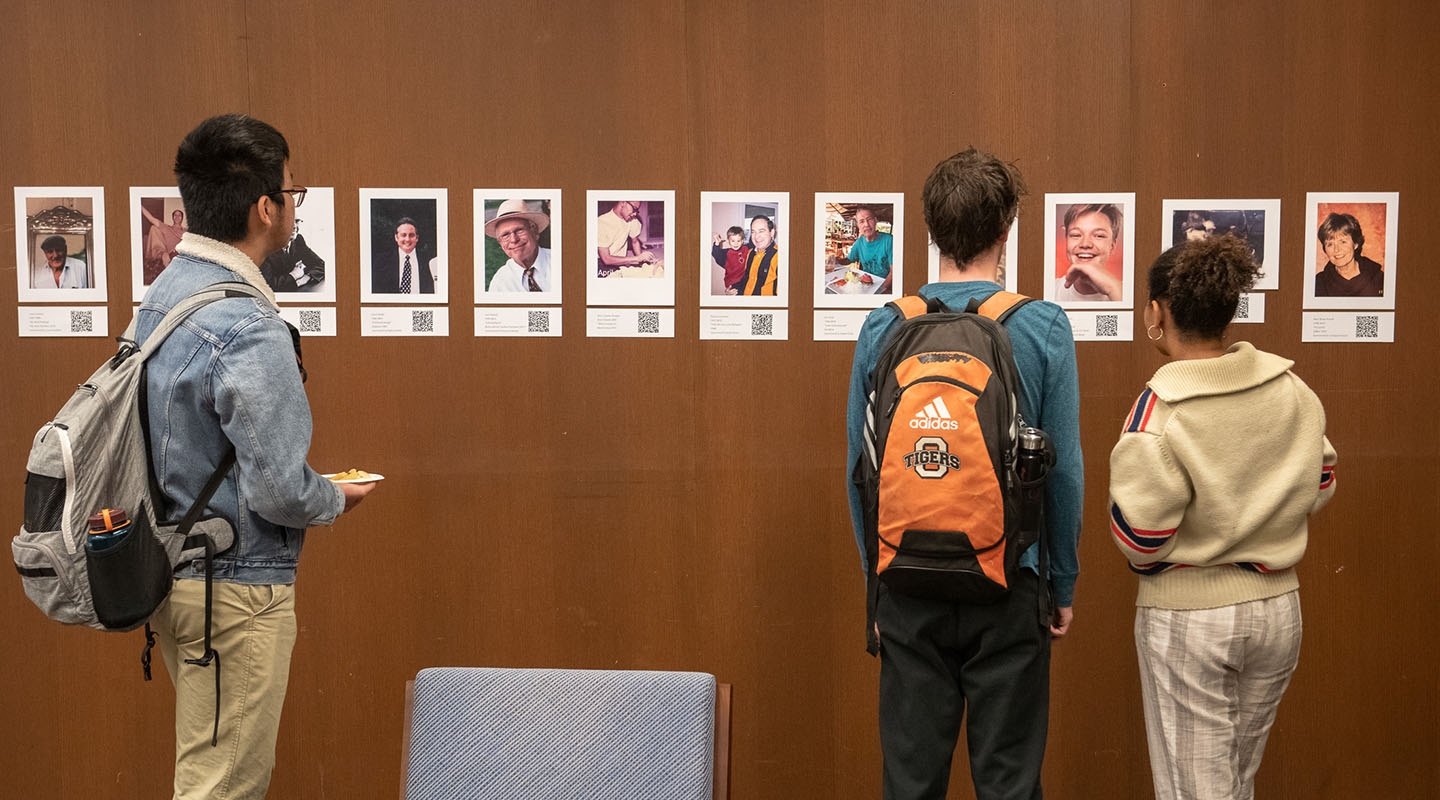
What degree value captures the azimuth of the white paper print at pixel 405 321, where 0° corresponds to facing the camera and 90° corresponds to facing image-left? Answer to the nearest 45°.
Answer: approximately 0°

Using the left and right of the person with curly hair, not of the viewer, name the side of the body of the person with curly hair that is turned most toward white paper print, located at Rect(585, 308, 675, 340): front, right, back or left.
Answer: left

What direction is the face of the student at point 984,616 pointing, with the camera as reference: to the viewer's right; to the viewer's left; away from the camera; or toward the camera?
away from the camera

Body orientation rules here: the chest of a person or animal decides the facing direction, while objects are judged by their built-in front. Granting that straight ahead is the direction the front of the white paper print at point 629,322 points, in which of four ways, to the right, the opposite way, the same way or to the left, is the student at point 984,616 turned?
the opposite way

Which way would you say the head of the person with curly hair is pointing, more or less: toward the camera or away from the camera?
away from the camera

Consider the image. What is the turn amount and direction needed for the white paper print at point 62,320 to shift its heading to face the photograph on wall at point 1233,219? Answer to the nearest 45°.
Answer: approximately 45° to its left

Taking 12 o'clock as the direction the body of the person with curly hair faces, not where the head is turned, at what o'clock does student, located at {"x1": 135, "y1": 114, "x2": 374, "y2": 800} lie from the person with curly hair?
The student is roughly at 8 o'clock from the person with curly hair.

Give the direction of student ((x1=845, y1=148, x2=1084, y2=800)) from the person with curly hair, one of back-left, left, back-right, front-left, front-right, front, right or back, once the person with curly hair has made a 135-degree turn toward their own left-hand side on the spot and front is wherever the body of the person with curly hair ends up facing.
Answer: front

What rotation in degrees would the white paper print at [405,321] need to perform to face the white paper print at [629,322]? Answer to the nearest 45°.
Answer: approximately 90° to its left
